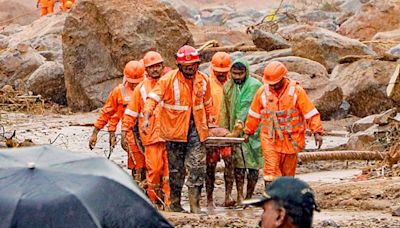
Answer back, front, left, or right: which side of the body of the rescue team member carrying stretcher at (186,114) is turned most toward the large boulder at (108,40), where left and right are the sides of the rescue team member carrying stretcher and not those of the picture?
back

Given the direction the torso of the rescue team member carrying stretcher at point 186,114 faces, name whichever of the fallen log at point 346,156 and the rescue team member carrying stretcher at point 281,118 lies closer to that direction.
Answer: the rescue team member carrying stretcher

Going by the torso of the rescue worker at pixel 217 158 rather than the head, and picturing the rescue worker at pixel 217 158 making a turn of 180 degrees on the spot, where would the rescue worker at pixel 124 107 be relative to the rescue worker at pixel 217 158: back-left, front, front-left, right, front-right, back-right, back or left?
left

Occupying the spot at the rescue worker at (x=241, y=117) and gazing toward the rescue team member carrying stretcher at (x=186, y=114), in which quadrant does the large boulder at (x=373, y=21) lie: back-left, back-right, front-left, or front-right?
back-right

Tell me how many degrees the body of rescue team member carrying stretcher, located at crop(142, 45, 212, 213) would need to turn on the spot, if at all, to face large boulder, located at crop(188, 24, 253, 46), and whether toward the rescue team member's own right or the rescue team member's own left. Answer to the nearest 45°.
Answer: approximately 180°

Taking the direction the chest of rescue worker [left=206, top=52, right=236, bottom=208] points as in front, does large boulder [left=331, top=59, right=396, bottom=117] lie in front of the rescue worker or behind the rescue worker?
behind

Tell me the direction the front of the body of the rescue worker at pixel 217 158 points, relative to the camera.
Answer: toward the camera

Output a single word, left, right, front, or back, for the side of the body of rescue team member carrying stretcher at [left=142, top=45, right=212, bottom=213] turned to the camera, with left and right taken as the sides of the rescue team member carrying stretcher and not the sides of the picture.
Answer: front

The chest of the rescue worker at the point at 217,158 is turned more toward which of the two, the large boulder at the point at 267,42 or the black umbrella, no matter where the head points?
the black umbrella

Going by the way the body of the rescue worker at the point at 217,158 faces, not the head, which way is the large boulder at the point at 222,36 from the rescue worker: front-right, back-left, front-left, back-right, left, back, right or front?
back

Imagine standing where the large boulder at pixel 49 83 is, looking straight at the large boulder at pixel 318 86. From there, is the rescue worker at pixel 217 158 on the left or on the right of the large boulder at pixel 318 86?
right

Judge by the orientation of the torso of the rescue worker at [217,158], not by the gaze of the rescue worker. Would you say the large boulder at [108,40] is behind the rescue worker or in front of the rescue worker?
behind

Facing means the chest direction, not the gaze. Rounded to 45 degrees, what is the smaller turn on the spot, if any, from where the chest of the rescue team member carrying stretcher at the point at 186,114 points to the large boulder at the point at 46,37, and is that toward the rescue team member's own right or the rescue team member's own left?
approximately 180°
